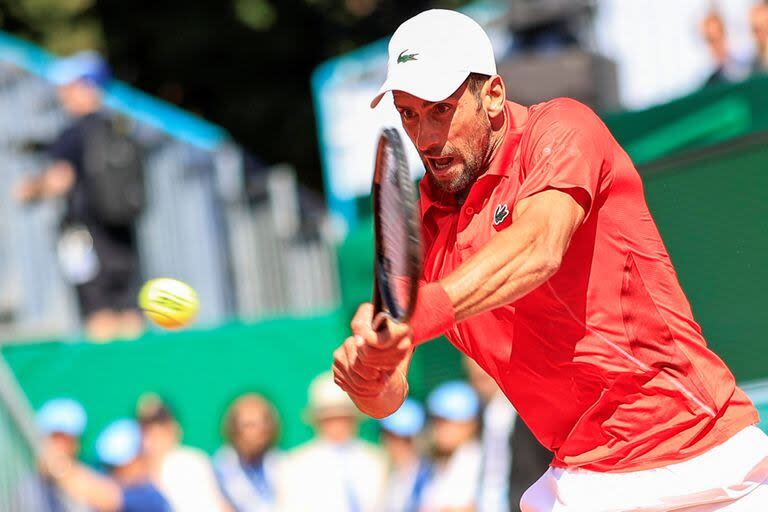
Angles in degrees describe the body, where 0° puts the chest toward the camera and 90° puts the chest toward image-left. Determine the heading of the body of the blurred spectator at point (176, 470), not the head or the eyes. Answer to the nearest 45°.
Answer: approximately 45°

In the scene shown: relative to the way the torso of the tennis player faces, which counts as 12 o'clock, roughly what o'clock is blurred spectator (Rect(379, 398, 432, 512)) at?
The blurred spectator is roughly at 4 o'clock from the tennis player.

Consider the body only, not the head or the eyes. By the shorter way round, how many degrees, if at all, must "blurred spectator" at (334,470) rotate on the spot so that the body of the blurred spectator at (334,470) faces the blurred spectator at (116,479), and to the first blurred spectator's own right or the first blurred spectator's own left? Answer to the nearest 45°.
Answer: approximately 90° to the first blurred spectator's own right

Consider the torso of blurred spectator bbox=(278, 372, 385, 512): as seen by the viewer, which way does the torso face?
toward the camera

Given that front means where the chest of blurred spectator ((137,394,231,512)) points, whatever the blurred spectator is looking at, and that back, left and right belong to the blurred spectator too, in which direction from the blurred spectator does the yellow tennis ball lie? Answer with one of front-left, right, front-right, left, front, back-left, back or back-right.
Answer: front-left

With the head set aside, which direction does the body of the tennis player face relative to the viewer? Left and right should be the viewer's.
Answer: facing the viewer and to the left of the viewer

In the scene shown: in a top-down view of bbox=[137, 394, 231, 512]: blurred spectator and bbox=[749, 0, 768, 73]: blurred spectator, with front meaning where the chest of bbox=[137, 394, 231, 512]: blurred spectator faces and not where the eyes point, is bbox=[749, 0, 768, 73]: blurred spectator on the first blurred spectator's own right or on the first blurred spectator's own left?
on the first blurred spectator's own left

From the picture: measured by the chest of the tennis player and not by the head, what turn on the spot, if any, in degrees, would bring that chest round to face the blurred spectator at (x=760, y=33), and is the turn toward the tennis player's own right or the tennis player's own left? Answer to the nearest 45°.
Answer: approximately 135° to the tennis player's own right

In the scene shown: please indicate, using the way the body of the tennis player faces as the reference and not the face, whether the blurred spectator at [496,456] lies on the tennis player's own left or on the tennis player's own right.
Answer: on the tennis player's own right
